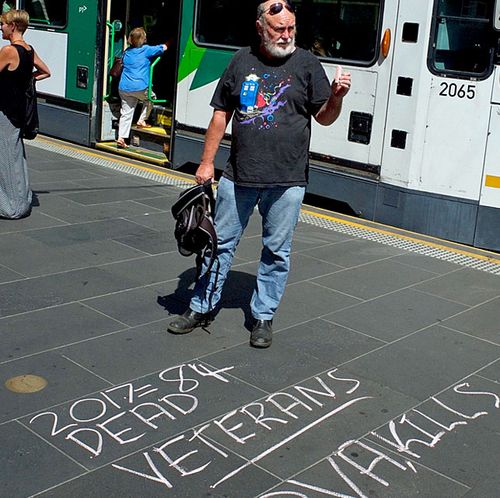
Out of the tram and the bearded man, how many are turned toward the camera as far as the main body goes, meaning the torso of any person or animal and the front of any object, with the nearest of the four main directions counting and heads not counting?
1

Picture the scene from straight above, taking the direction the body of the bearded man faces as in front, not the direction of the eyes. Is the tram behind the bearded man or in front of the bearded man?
behind

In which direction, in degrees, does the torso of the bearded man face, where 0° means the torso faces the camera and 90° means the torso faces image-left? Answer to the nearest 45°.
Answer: approximately 0°
